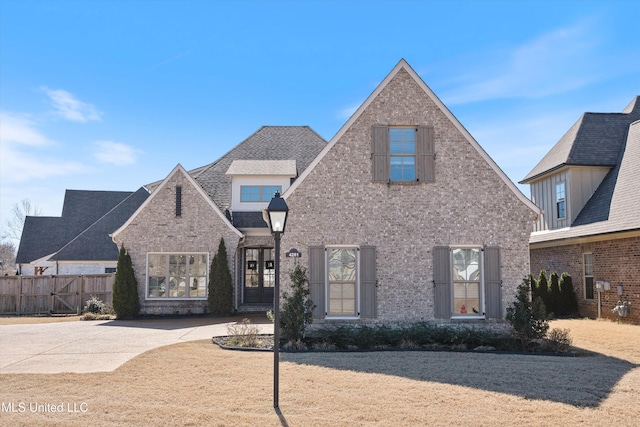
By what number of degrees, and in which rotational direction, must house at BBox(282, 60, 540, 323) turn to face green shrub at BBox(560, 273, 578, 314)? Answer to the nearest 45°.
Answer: approximately 135° to its left

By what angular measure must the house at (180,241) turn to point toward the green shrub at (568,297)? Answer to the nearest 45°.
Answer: approximately 90° to its left

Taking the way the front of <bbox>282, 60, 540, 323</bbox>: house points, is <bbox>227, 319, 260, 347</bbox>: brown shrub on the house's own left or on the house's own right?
on the house's own right

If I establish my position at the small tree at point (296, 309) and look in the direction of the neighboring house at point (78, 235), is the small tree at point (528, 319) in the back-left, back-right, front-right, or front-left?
back-right

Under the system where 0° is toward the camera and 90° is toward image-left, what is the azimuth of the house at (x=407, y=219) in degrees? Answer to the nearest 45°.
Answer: approximately 0°

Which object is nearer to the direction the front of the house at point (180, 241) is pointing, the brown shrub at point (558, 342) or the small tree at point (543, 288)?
the brown shrub

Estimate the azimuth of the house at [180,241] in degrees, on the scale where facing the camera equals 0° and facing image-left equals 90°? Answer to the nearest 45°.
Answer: approximately 0°

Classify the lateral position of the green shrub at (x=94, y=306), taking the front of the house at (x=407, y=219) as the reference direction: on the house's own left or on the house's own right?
on the house's own right
